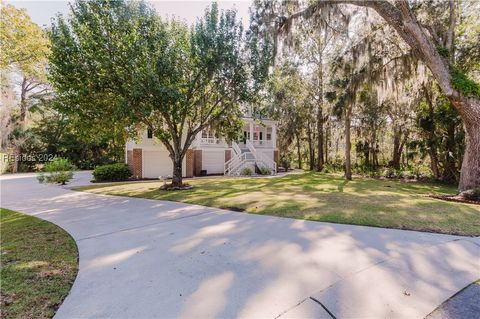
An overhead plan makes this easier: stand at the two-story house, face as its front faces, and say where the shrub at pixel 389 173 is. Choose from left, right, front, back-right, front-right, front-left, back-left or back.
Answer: left

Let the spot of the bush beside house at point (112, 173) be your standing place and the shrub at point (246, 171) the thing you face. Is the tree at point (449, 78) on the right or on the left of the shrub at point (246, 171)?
right

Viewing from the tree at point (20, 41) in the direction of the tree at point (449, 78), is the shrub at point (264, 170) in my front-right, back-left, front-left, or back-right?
front-left

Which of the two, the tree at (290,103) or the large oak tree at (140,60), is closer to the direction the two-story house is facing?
the large oak tree

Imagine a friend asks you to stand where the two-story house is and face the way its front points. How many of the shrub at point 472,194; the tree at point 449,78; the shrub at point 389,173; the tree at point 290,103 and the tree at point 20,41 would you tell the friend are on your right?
1

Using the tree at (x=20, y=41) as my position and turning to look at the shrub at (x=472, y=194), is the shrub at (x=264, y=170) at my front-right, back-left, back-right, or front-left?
front-left

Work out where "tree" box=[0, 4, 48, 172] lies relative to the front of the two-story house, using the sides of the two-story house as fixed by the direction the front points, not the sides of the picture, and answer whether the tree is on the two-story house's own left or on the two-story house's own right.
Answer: on the two-story house's own right

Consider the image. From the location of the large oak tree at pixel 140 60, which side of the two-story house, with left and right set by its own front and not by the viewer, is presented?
front

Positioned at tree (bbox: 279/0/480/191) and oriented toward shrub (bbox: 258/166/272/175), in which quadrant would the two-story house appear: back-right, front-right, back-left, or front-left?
front-left

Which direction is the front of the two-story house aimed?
toward the camera

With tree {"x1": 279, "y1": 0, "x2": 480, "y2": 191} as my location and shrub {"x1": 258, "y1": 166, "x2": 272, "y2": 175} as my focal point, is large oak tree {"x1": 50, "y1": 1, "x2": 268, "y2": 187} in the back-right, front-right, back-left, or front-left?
front-left

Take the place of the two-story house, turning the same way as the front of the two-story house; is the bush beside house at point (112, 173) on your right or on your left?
on your right

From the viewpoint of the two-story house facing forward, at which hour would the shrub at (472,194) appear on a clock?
The shrub is roughly at 11 o'clock from the two-story house.

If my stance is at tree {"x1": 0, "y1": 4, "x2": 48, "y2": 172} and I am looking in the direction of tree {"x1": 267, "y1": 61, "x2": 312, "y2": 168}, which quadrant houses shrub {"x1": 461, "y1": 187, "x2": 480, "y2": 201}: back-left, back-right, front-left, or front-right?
front-right

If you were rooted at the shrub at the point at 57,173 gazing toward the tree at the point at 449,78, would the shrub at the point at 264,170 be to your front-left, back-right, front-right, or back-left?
front-left
